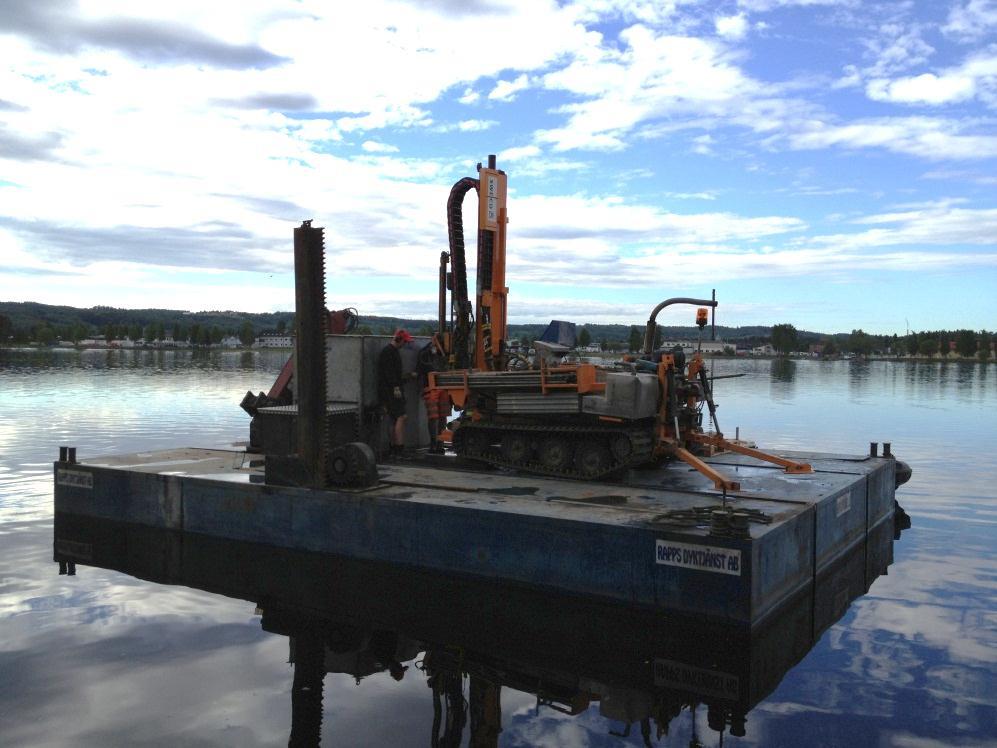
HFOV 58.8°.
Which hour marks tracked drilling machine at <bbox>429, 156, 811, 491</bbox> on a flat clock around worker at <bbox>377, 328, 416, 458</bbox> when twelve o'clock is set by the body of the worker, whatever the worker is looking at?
The tracked drilling machine is roughly at 1 o'clock from the worker.

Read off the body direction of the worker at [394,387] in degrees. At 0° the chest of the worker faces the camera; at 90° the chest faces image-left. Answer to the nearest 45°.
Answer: approximately 270°

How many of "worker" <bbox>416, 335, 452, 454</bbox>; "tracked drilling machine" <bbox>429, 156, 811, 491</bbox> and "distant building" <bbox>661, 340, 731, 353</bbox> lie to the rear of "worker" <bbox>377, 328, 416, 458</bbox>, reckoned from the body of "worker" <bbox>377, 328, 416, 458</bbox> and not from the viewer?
0
